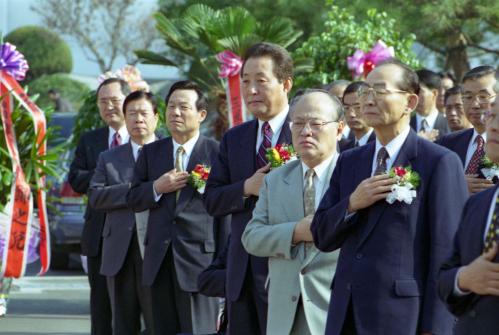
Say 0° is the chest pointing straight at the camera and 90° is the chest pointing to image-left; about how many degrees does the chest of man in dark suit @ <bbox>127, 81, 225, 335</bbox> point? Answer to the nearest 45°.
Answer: approximately 45°

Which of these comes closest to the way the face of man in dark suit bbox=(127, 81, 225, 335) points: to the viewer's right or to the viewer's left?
to the viewer's left

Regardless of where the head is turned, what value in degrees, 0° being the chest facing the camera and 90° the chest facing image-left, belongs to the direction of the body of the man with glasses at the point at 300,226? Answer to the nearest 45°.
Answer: approximately 45°

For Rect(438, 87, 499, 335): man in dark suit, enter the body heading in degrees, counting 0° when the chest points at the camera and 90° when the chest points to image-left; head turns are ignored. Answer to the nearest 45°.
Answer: approximately 45°

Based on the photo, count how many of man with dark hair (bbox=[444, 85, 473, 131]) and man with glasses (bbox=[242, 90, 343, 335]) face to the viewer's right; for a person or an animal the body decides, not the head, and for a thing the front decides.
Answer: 0

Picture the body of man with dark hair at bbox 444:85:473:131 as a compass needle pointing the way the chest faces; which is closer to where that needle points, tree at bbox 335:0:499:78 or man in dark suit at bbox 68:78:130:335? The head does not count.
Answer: the man in dark suit
